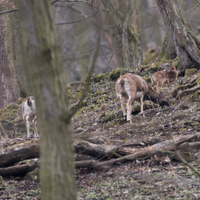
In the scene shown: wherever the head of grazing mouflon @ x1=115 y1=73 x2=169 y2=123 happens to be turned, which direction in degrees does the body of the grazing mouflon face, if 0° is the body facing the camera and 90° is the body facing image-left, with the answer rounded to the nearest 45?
approximately 225°

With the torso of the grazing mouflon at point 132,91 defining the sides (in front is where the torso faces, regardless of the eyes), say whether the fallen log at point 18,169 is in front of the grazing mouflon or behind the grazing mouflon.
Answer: behind

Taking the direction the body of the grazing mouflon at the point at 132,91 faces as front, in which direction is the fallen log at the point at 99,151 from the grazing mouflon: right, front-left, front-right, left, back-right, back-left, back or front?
back-right

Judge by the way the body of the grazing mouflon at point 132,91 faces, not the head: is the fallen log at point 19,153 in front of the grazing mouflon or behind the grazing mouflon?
behind
